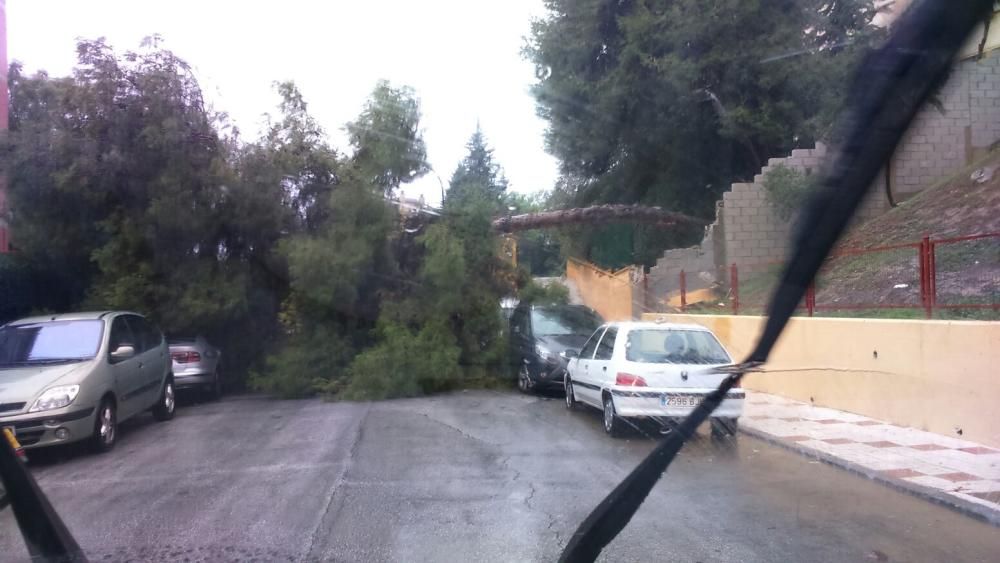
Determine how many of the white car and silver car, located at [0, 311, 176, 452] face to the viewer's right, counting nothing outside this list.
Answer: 0

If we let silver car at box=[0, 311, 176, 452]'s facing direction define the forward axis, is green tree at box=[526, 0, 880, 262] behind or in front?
behind

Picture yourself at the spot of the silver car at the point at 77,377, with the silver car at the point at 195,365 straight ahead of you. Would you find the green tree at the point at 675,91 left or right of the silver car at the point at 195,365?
right

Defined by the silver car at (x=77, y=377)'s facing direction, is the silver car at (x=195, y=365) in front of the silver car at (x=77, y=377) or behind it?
behind

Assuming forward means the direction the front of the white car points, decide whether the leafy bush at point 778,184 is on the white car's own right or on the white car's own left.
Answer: on the white car's own right

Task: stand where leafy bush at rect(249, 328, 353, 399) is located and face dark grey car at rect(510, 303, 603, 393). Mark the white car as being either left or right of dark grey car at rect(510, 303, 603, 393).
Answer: right

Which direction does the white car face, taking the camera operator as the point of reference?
facing away from the viewer and to the left of the viewer

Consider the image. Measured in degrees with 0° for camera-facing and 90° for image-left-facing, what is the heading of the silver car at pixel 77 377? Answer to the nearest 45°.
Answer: approximately 45°
